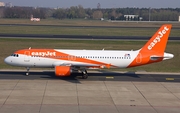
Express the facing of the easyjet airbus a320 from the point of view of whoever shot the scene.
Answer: facing to the left of the viewer
